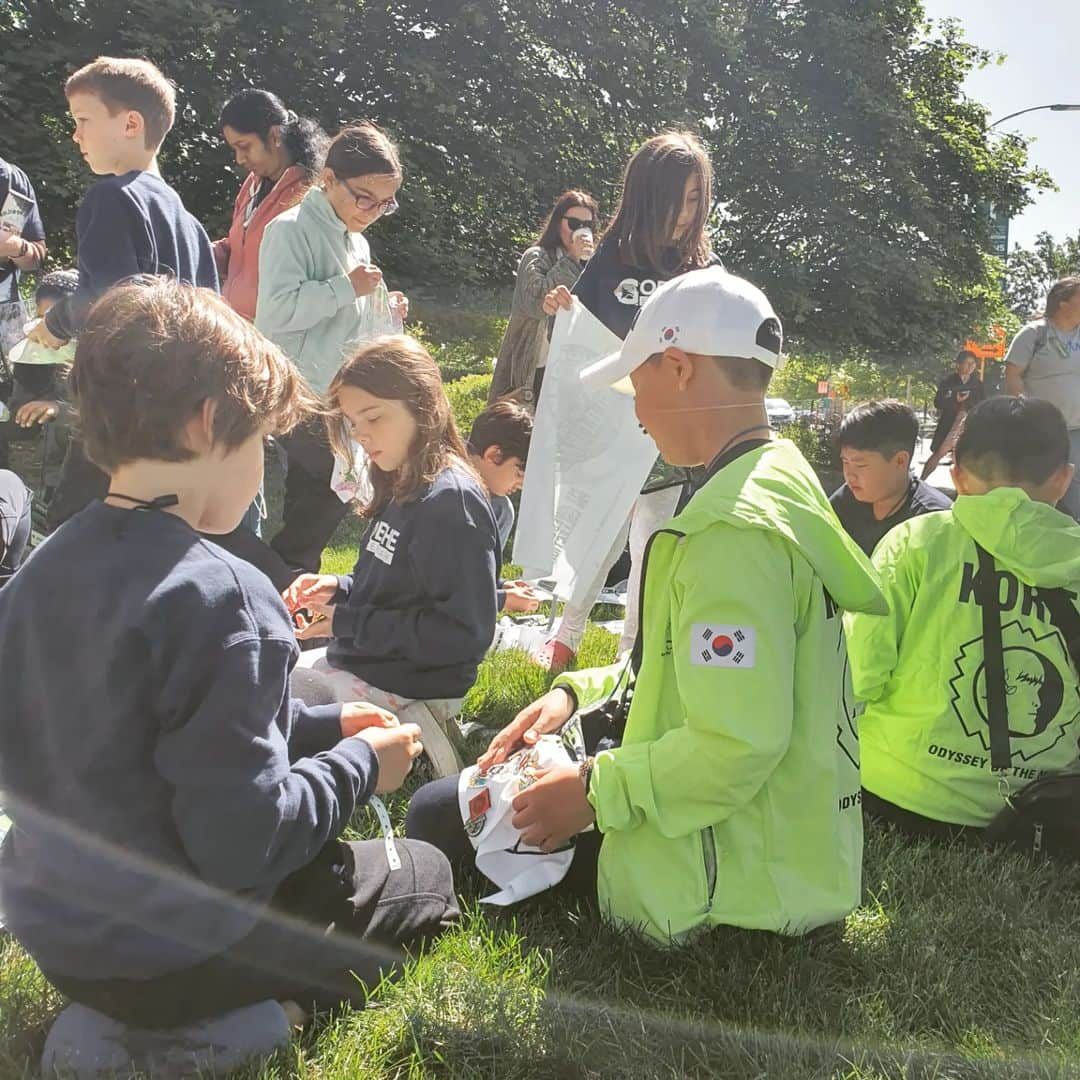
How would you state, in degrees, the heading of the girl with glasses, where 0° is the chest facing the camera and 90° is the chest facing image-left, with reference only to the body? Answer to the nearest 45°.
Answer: approximately 315°

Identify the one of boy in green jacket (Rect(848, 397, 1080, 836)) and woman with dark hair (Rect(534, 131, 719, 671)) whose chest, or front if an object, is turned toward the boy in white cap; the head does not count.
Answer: the woman with dark hair

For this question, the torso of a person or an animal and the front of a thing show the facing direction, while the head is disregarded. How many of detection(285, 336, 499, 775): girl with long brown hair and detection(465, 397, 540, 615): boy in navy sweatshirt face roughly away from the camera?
0

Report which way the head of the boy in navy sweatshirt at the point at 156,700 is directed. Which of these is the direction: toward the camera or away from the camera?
away from the camera

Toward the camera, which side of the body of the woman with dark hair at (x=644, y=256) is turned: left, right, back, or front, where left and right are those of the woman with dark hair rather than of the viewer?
front

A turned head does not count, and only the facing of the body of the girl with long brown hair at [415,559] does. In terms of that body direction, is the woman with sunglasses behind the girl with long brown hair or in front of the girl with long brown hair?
behind

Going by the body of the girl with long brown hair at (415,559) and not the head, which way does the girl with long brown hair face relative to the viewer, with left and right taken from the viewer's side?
facing the viewer and to the left of the viewer

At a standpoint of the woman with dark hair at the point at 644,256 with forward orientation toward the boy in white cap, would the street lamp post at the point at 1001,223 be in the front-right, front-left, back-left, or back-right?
back-left

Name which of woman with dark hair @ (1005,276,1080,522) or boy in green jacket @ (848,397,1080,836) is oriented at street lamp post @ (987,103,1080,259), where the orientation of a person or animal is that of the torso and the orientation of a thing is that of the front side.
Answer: the boy in green jacket

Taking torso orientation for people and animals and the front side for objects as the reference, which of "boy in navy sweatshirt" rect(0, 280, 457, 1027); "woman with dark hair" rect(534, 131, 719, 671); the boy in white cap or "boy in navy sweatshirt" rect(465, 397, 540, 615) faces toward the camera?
the woman with dark hair

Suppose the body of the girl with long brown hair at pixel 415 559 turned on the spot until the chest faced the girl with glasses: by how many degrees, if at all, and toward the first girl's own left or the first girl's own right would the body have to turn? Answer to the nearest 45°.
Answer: approximately 135° to the first girl's own right

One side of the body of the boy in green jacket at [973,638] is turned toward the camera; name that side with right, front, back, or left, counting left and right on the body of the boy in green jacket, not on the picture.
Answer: back

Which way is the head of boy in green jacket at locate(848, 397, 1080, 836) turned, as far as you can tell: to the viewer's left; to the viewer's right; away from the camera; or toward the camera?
away from the camera
